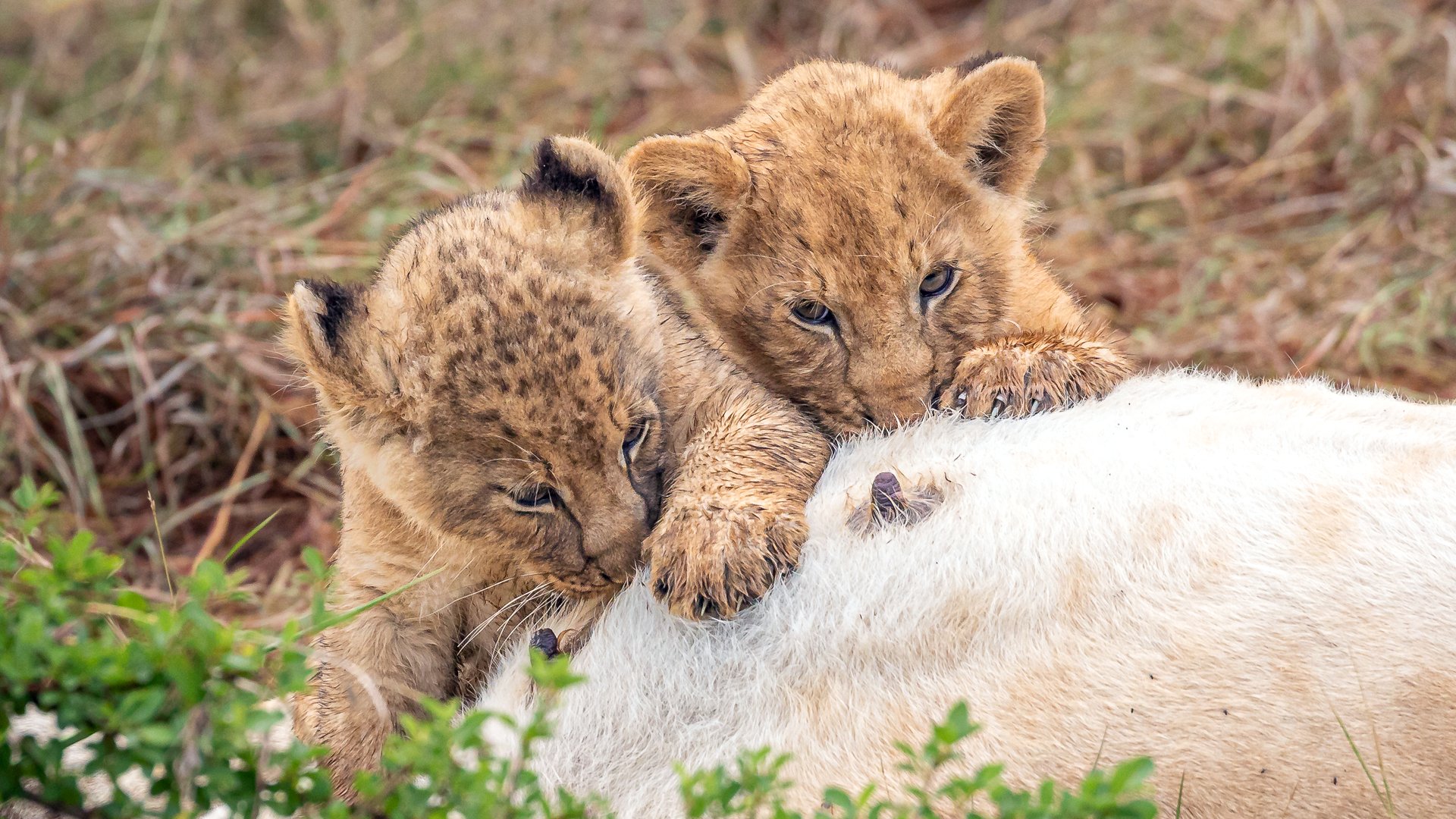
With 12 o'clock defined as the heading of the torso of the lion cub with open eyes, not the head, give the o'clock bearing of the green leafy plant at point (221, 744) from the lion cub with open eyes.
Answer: The green leafy plant is roughly at 1 o'clock from the lion cub with open eyes.

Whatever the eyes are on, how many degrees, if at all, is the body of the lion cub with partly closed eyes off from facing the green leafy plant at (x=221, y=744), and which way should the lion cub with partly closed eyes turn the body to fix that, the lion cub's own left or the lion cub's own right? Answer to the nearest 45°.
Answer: approximately 90° to the lion cub's own right

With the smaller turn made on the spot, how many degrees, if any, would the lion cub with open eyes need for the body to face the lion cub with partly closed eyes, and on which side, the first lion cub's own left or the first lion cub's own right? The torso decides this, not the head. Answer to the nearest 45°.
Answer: approximately 45° to the first lion cub's own right

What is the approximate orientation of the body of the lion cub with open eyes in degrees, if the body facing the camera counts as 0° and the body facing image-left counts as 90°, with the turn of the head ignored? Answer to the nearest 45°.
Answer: approximately 0°

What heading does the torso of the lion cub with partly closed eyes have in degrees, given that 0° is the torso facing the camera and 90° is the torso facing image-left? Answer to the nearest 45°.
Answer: approximately 315°

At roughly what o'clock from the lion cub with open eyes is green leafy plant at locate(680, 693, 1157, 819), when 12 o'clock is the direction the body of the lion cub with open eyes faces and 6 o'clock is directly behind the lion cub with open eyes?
The green leafy plant is roughly at 12 o'clock from the lion cub with open eyes.
